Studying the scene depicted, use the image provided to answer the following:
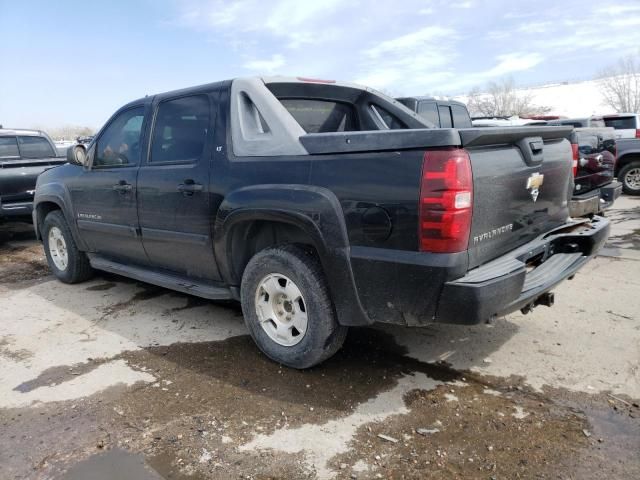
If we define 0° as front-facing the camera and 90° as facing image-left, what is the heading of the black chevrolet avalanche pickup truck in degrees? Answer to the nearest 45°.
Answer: approximately 135°

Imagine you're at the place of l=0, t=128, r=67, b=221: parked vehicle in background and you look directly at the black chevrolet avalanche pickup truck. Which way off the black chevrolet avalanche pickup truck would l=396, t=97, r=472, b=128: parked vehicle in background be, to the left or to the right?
left

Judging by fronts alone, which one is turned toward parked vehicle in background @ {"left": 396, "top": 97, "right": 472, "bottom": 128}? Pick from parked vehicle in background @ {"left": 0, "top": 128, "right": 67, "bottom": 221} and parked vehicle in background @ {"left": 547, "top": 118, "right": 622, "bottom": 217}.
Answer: parked vehicle in background @ {"left": 547, "top": 118, "right": 622, "bottom": 217}

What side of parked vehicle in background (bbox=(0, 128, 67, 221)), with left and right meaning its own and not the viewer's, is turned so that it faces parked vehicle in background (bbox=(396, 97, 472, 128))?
back

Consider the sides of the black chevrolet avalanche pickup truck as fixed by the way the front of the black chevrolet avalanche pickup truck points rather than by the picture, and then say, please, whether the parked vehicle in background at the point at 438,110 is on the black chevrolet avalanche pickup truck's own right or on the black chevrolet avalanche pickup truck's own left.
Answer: on the black chevrolet avalanche pickup truck's own right

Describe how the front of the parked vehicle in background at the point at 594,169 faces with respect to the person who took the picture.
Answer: facing away from the viewer and to the left of the viewer

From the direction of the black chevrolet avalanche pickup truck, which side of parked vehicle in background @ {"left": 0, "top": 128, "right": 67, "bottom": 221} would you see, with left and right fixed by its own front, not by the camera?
back

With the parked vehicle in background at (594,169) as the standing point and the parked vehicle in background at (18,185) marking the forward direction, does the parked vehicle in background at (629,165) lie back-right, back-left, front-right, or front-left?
back-right

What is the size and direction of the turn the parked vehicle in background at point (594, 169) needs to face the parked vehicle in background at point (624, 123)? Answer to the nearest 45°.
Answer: approximately 45° to its right
